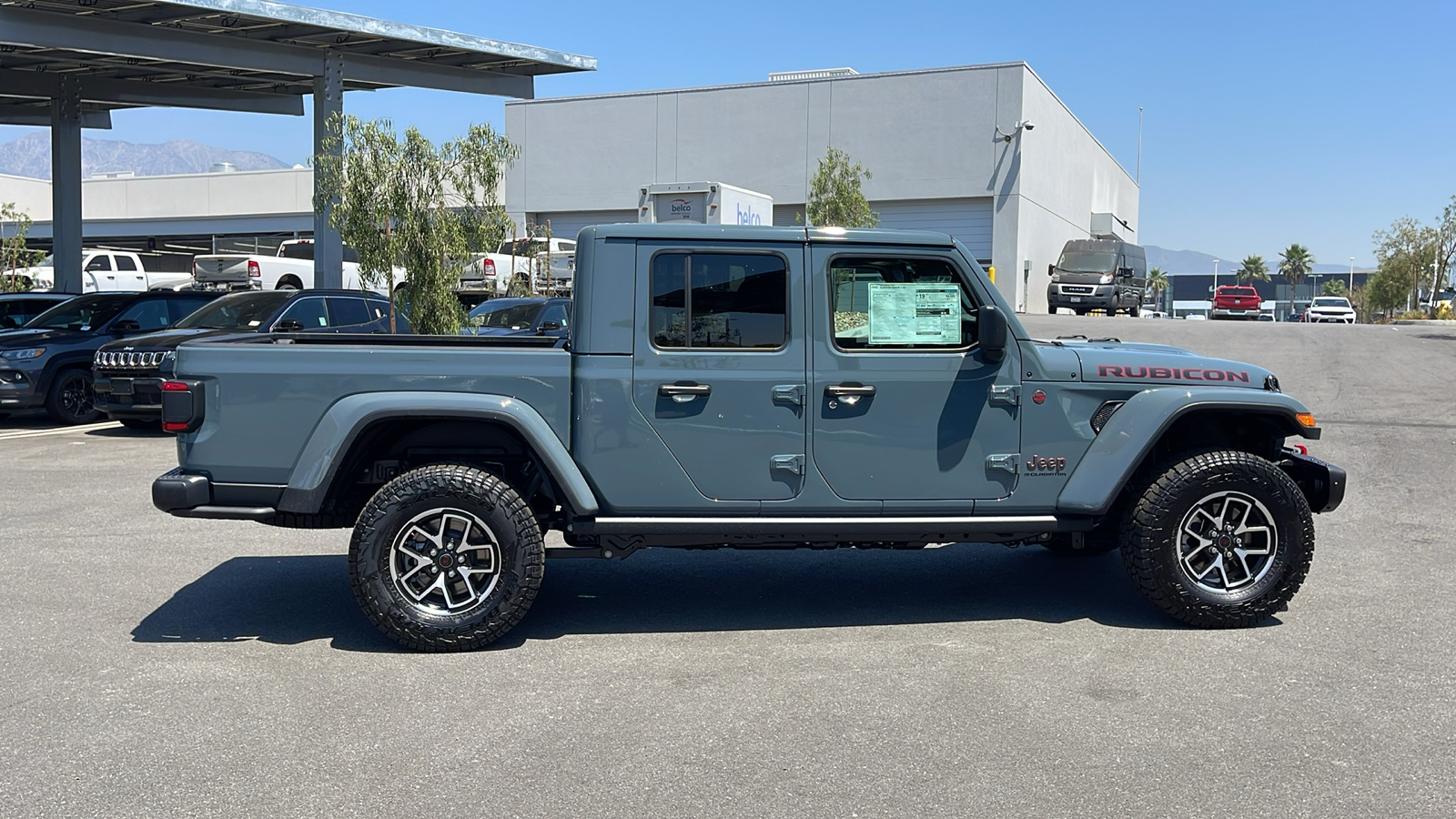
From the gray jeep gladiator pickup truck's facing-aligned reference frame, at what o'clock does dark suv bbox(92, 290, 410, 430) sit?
The dark suv is roughly at 8 o'clock from the gray jeep gladiator pickup truck.

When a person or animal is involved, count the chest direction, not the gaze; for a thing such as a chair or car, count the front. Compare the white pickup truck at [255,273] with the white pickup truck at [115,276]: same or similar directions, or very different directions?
very different directions

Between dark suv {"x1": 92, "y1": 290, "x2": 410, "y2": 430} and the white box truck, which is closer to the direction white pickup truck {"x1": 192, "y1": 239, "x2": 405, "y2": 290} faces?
the white box truck

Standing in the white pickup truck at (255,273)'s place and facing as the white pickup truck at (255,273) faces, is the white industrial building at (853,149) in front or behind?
in front

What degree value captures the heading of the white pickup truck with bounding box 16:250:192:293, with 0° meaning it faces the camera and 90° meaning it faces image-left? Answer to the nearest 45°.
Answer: approximately 45°

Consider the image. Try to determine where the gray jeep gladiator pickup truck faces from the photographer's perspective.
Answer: facing to the right of the viewer

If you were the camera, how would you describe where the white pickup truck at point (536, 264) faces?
facing away from the viewer and to the right of the viewer

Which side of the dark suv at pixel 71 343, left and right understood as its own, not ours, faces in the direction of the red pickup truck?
back

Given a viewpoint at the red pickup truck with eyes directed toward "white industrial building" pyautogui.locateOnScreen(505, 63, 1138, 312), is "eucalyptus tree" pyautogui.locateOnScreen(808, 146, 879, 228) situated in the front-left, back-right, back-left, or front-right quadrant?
front-left

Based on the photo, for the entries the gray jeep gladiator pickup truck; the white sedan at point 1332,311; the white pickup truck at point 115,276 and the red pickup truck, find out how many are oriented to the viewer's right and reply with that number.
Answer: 1

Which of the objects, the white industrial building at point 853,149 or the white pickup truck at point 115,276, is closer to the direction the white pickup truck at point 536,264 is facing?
the white industrial building

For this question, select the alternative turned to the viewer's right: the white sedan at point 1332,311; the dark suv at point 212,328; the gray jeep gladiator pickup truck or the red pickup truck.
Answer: the gray jeep gladiator pickup truck

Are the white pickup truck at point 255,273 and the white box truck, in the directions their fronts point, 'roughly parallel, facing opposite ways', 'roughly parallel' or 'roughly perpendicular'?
roughly parallel

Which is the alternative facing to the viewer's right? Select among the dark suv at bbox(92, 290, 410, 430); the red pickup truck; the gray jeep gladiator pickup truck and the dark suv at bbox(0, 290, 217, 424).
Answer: the gray jeep gladiator pickup truck
